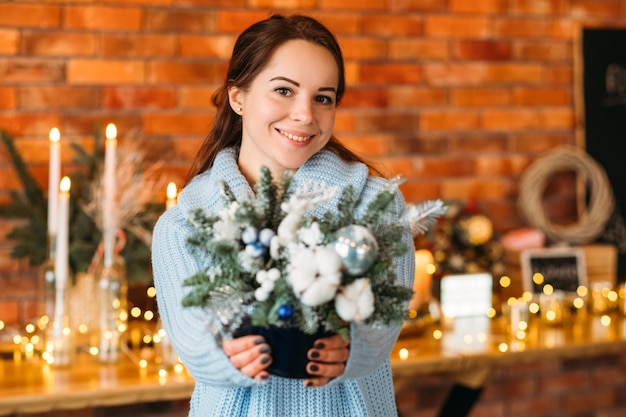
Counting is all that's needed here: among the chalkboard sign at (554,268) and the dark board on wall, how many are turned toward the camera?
2

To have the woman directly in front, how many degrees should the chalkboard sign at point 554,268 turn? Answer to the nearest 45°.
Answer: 0° — it already faces them

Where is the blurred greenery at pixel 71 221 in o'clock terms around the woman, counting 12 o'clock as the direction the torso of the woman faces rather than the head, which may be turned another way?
The blurred greenery is roughly at 5 o'clock from the woman.

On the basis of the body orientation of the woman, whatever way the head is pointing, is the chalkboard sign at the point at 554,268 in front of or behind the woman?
behind

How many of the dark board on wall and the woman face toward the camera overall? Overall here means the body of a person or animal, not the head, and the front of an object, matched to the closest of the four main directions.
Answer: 2

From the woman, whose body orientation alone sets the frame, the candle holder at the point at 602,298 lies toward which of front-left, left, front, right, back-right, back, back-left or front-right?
back-left

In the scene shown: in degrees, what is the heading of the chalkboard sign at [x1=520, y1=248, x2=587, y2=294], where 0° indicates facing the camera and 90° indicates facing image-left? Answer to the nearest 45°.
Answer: approximately 0°

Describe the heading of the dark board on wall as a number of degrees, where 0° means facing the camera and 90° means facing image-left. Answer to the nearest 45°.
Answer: approximately 0°

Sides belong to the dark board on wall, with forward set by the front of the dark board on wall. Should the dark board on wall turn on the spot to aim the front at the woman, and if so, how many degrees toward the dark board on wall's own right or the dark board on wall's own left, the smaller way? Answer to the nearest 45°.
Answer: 0° — it already faces them

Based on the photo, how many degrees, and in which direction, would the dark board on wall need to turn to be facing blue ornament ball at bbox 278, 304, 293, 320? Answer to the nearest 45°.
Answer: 0° — it already faces it
